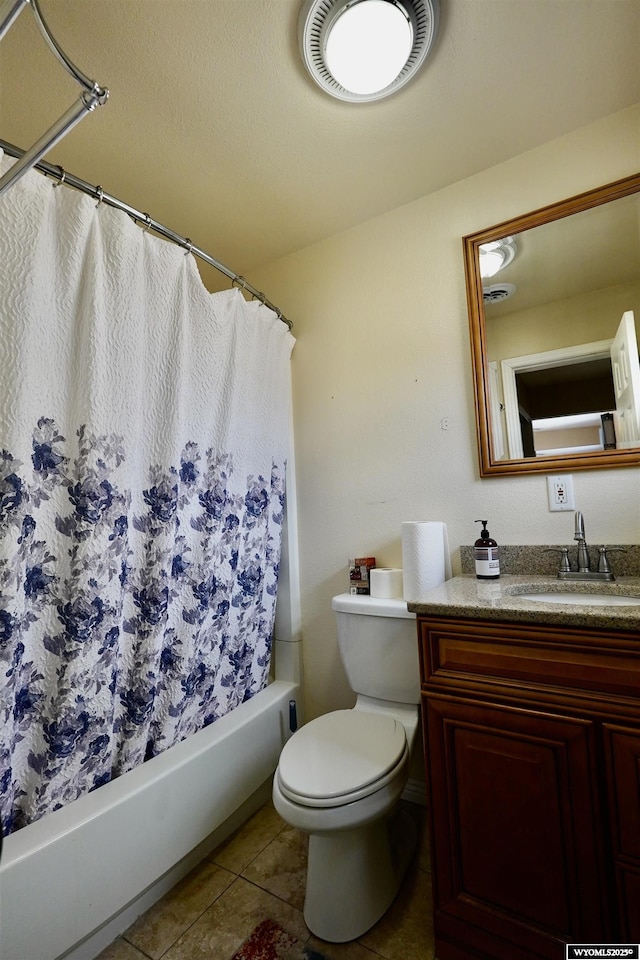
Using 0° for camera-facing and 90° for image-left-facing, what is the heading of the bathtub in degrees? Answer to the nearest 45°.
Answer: approximately 315°

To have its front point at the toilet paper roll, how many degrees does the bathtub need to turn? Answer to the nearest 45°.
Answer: approximately 45° to its left

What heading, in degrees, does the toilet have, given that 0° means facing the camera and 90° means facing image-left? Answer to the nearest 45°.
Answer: approximately 45°

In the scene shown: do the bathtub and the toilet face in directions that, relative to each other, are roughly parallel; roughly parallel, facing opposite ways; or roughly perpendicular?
roughly perpendicular

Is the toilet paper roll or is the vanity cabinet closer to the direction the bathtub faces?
the vanity cabinet
